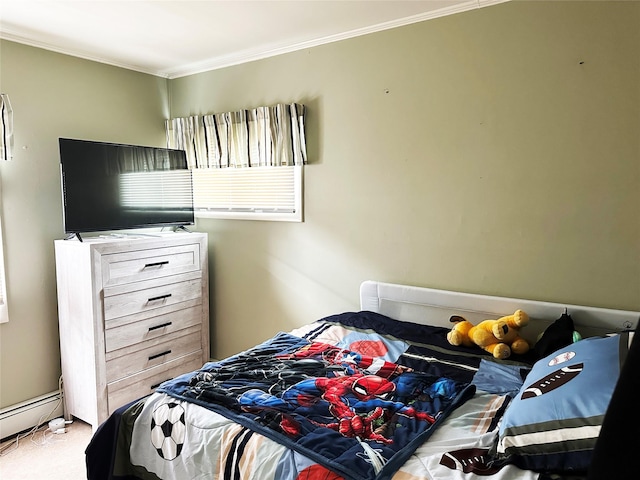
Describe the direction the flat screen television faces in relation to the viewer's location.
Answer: facing the viewer and to the right of the viewer

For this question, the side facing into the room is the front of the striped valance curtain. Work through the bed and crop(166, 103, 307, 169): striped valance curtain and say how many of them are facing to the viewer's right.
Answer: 0

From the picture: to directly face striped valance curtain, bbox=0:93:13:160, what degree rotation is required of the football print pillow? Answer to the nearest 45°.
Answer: approximately 45° to its right

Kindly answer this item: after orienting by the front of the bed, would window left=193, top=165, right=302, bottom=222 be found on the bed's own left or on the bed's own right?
on the bed's own right

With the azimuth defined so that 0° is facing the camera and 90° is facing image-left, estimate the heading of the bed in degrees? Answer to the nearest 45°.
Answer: approximately 45°

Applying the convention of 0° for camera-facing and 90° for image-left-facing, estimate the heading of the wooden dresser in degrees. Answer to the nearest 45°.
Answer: approximately 315°

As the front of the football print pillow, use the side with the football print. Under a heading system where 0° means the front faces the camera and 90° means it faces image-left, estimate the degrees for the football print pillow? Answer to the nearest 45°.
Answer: approximately 45°

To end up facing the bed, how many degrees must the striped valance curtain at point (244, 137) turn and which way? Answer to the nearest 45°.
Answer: approximately 45° to its left

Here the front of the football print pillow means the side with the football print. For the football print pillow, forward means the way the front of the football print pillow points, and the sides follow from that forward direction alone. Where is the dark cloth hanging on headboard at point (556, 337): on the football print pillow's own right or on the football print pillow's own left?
on the football print pillow's own right

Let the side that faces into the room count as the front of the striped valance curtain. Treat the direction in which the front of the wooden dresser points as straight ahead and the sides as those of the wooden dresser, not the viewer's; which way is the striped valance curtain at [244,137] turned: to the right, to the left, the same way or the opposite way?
to the right

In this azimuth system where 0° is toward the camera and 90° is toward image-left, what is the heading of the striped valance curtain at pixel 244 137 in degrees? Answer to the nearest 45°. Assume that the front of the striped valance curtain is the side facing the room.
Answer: approximately 45°

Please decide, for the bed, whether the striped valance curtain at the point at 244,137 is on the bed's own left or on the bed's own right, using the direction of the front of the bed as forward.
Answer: on the bed's own right

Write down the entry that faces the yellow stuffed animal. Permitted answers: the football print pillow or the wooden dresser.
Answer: the wooden dresser

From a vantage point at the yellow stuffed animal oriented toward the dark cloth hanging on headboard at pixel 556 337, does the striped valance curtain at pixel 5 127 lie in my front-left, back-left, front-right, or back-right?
back-right
